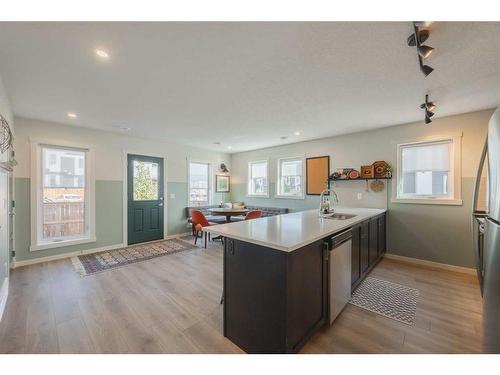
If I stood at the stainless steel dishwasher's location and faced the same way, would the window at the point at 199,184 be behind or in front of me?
behind

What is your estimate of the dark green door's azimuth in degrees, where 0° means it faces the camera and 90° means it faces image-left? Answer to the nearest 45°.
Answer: approximately 315°

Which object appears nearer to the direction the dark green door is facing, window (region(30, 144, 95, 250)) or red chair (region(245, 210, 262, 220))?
the red chair

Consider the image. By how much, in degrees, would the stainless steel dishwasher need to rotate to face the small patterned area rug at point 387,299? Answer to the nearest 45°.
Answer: approximately 45° to its left

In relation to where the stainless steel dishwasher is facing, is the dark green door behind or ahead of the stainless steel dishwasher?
behind

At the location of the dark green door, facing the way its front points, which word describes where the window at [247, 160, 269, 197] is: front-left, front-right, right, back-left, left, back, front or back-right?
front-left

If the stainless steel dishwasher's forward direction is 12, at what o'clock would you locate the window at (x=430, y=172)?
The window is roughly at 10 o'clock from the stainless steel dishwasher.

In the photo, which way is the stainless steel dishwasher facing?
to the viewer's right
